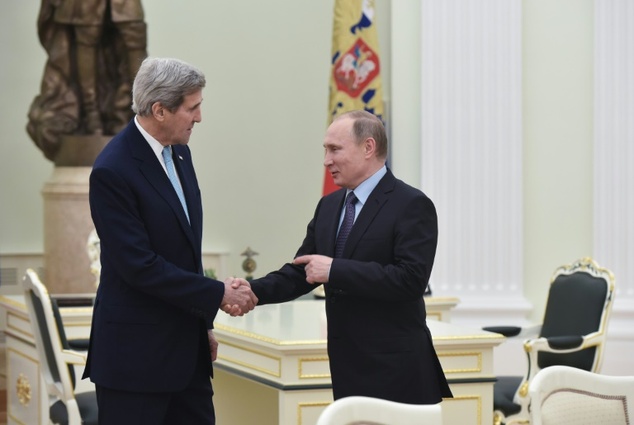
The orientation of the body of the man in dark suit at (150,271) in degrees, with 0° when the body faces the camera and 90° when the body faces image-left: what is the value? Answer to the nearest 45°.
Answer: approximately 315°

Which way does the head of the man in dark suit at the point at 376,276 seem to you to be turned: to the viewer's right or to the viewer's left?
to the viewer's left

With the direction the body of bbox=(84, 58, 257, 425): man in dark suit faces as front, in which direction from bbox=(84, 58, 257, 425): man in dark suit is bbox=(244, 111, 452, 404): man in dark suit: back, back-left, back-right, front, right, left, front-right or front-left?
front-left

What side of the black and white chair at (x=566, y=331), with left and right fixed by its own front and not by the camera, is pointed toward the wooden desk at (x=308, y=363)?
front

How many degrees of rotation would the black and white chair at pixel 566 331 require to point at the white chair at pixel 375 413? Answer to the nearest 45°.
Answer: approximately 45° to its left

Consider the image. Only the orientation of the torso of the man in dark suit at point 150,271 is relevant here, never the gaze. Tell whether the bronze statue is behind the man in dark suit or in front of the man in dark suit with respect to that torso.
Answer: behind

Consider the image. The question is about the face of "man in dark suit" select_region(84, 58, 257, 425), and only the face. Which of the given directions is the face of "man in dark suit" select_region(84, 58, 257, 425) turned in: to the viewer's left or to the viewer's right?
to the viewer's right

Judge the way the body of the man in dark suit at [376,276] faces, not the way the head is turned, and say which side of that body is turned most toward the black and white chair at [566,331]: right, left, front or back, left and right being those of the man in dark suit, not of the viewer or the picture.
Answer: back

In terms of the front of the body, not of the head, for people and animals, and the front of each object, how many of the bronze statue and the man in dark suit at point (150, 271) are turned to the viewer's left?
0

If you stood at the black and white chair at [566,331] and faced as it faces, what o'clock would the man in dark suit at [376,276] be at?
The man in dark suit is roughly at 11 o'clock from the black and white chair.

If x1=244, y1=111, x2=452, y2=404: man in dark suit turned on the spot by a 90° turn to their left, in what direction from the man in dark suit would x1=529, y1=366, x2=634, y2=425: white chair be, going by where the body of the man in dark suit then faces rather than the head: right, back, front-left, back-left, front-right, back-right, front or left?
front

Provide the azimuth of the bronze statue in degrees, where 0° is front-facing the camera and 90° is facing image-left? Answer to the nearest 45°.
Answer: approximately 0°
